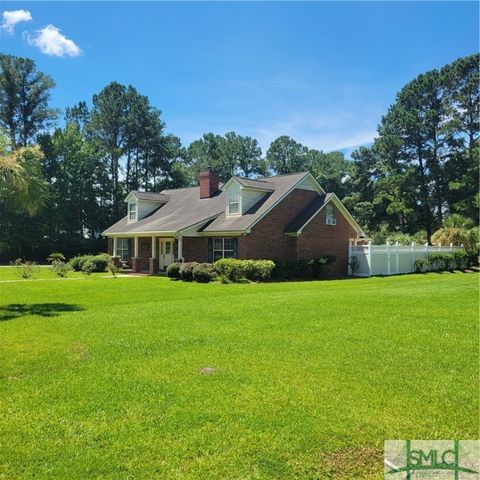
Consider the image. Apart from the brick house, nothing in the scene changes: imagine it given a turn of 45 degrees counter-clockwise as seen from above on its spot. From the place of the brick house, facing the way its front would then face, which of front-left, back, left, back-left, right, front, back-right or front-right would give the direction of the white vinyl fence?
left

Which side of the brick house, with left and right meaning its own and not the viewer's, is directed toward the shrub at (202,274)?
front

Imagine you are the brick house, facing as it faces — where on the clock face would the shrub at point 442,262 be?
The shrub is roughly at 7 o'clock from the brick house.

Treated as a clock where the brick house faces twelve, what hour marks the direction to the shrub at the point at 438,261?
The shrub is roughly at 7 o'clock from the brick house.

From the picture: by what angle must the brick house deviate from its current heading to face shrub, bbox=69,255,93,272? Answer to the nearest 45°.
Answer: approximately 45° to its right

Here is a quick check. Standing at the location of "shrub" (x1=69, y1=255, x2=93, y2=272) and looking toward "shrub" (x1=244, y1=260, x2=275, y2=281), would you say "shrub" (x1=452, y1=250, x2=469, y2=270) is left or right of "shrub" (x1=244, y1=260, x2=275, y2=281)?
left

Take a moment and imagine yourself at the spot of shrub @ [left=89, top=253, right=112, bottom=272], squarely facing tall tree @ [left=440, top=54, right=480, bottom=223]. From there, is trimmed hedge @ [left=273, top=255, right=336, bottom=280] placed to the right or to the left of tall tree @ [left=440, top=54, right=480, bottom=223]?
right

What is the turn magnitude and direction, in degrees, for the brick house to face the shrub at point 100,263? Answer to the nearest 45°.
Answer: approximately 45° to its right

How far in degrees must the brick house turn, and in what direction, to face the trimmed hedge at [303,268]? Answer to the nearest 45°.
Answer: approximately 90° to its left

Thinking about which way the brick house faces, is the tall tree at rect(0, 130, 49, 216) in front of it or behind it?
in front

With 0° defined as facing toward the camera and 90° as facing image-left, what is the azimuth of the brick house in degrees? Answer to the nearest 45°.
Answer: approximately 45°

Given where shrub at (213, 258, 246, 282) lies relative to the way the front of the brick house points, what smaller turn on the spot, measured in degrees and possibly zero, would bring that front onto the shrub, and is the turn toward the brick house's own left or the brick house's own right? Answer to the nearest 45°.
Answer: approximately 45° to the brick house's own left

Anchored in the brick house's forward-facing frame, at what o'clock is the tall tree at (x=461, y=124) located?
The tall tree is roughly at 6 o'clock from the brick house.

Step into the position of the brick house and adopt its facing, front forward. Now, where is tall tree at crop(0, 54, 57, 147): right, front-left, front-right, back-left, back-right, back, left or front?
right

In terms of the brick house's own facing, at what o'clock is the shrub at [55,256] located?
The shrub is roughly at 1 o'clock from the brick house.
